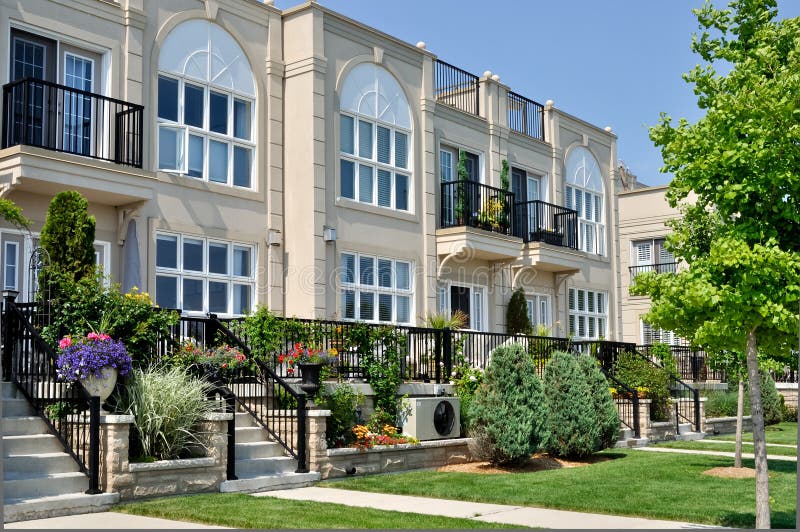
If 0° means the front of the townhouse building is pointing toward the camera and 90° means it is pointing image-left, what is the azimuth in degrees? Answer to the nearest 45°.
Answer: approximately 315°

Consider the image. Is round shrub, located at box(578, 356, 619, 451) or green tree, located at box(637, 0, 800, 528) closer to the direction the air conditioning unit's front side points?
the green tree

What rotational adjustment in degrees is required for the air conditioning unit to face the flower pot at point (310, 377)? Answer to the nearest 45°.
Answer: approximately 90° to its right

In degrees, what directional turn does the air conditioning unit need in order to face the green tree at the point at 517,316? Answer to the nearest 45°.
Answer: approximately 135° to its left

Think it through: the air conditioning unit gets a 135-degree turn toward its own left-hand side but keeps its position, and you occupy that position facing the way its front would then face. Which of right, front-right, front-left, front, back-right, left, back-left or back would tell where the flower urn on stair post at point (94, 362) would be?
back-left

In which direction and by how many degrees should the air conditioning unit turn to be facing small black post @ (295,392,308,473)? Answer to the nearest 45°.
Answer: approximately 90° to its right

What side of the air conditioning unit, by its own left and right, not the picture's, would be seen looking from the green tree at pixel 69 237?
right

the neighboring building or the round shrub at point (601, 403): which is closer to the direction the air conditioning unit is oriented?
the round shrub

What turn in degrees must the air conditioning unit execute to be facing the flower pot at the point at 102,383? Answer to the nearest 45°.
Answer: approximately 90° to its right

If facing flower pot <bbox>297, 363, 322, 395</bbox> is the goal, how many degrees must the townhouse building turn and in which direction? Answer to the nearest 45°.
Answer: approximately 45° to its right

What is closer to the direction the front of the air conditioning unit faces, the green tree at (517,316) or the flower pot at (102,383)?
the flower pot

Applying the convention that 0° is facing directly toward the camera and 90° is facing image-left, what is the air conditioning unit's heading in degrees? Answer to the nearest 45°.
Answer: approximately 315°
